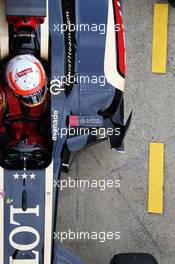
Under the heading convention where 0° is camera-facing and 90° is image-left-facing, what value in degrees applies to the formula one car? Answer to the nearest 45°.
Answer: approximately 0°
